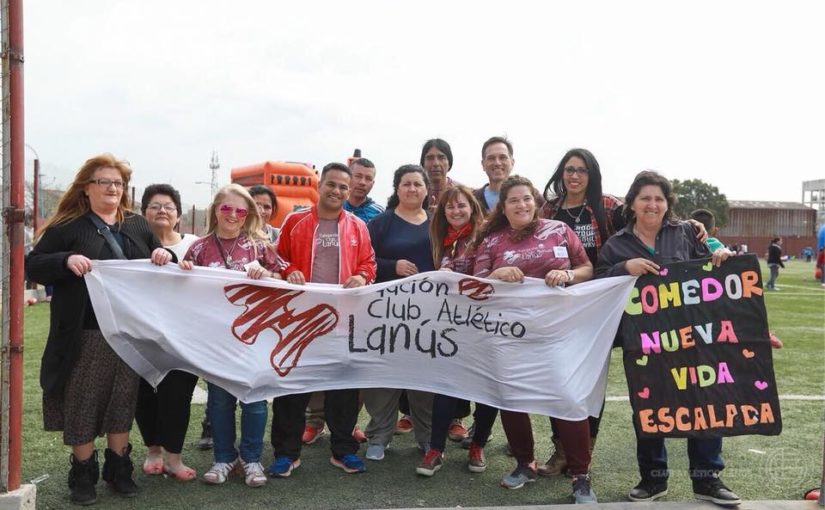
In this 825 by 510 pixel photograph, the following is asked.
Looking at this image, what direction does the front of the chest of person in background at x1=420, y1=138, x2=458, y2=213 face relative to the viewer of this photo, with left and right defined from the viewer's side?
facing the viewer

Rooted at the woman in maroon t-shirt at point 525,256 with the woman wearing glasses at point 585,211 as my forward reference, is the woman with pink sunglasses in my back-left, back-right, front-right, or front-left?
back-left

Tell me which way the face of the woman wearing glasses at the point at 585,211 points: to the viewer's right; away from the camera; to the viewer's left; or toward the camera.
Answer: toward the camera

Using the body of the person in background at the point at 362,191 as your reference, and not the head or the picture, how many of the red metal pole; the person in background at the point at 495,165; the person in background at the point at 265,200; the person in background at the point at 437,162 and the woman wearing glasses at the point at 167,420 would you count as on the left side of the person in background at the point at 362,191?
2

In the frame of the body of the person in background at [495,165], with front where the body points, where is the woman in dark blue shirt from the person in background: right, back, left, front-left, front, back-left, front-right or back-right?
front-right

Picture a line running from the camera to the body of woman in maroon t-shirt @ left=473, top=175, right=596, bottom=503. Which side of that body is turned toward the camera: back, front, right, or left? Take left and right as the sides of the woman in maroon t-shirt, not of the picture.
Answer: front

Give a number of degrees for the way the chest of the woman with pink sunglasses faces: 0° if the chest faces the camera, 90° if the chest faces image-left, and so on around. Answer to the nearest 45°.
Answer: approximately 0°

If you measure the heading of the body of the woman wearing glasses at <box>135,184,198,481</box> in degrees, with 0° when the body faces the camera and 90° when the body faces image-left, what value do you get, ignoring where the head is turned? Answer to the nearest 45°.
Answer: approximately 0°

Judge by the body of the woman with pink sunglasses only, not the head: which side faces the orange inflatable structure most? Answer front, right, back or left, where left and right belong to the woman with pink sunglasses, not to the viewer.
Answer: back

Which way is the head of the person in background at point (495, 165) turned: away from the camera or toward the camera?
toward the camera

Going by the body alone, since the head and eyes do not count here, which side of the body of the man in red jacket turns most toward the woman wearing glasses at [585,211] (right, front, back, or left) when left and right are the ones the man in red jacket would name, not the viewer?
left

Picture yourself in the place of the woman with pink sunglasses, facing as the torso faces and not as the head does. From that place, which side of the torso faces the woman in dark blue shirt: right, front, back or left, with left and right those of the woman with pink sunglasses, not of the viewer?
left
